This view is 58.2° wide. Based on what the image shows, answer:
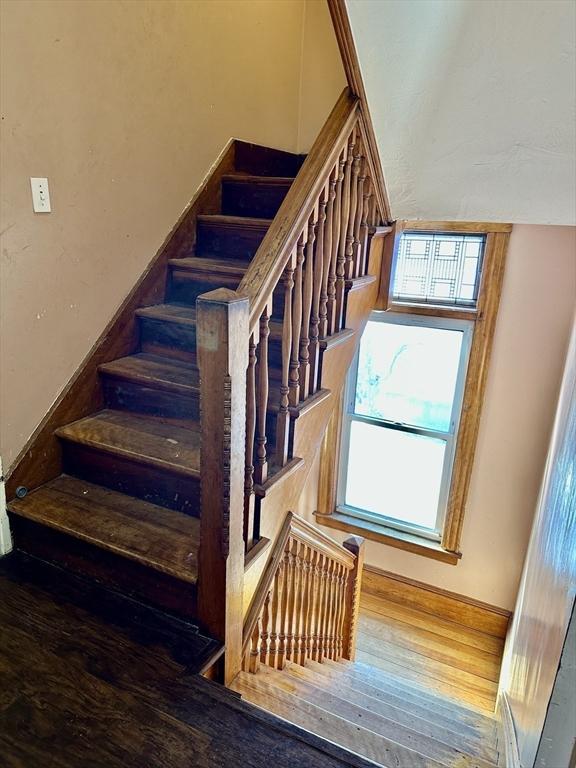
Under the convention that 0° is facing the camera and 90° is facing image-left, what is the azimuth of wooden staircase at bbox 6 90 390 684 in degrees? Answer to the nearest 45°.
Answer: approximately 45°
